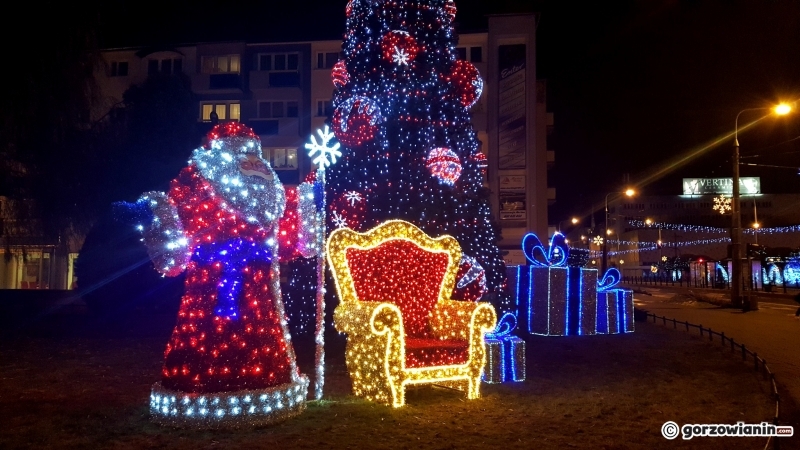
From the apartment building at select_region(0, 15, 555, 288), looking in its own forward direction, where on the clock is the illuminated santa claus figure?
The illuminated santa claus figure is roughly at 12 o'clock from the apartment building.

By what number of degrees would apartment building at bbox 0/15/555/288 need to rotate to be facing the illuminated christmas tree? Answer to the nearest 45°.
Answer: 0° — it already faces it

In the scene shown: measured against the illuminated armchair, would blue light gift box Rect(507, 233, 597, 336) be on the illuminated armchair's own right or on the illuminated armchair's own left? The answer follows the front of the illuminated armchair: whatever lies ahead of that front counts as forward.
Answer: on the illuminated armchair's own left

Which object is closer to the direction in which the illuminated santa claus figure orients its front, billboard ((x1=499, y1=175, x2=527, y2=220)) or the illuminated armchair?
the illuminated armchair

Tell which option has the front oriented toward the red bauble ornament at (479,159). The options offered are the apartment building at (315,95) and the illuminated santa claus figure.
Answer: the apartment building

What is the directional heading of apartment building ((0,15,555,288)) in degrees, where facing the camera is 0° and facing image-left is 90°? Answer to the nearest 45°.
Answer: approximately 0°

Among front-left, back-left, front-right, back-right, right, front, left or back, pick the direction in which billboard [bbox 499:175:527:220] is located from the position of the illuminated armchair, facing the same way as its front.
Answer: back-left

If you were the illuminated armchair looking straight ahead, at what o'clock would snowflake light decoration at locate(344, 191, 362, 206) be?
The snowflake light decoration is roughly at 7 o'clock from the illuminated armchair.

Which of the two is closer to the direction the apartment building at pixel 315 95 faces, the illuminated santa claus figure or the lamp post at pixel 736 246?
the illuminated santa claus figure

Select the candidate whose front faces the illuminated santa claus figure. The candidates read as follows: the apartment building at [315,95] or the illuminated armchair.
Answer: the apartment building

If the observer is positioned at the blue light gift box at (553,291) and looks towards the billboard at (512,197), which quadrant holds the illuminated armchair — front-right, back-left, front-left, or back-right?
back-left

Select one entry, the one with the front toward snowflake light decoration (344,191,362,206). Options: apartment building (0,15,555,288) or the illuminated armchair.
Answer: the apartment building

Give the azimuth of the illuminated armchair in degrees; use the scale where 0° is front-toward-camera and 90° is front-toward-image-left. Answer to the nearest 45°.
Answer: approximately 315°

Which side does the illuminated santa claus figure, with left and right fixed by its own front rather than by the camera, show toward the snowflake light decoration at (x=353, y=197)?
left

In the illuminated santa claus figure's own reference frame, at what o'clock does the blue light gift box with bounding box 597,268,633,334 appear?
The blue light gift box is roughly at 9 o'clock from the illuminated santa claus figure.
